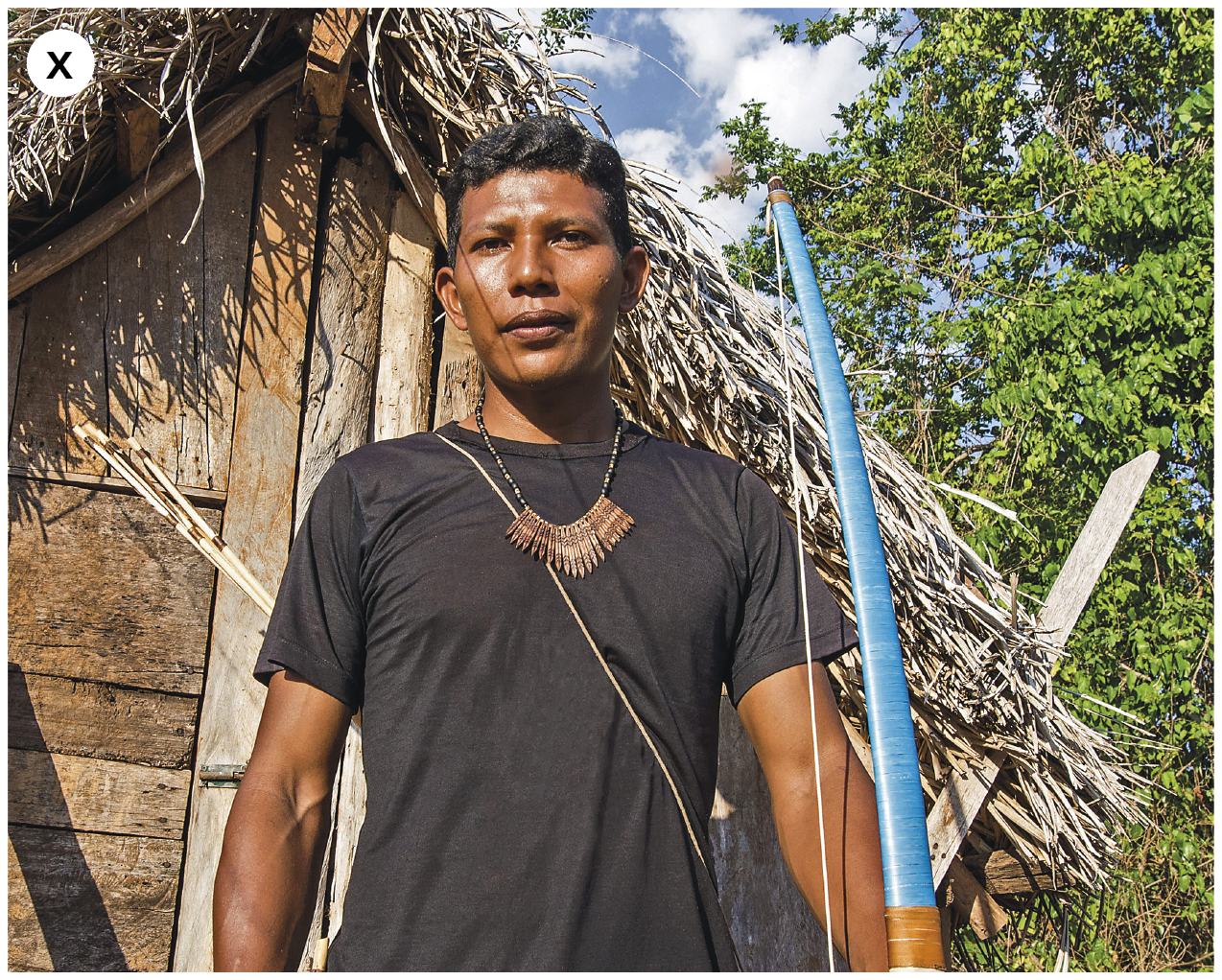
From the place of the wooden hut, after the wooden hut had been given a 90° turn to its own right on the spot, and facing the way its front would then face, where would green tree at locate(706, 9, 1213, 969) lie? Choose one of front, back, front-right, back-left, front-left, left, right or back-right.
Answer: back-right

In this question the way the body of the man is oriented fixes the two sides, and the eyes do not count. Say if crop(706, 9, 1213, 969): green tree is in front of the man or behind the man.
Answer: behind

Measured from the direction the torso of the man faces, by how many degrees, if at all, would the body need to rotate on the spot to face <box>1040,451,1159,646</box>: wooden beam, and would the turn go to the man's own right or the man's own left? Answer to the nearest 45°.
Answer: approximately 135° to the man's own left

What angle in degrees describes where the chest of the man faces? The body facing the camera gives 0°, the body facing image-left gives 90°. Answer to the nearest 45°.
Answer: approximately 0°

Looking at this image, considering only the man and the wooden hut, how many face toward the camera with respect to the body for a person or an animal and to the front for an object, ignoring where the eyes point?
2
